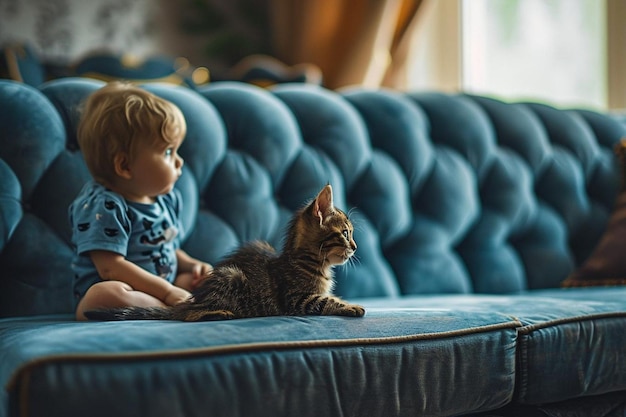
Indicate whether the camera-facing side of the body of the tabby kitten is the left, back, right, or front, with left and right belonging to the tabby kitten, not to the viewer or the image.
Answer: right

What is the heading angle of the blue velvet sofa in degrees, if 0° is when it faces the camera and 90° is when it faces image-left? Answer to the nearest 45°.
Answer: approximately 315°

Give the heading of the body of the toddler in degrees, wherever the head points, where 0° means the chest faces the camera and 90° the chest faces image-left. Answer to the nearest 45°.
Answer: approximately 315°

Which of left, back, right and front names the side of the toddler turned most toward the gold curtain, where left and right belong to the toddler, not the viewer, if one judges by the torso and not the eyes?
left

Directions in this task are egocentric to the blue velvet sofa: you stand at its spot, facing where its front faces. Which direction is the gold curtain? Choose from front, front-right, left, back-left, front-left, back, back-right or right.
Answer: back-left

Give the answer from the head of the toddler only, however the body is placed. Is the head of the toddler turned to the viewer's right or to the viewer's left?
to the viewer's right
